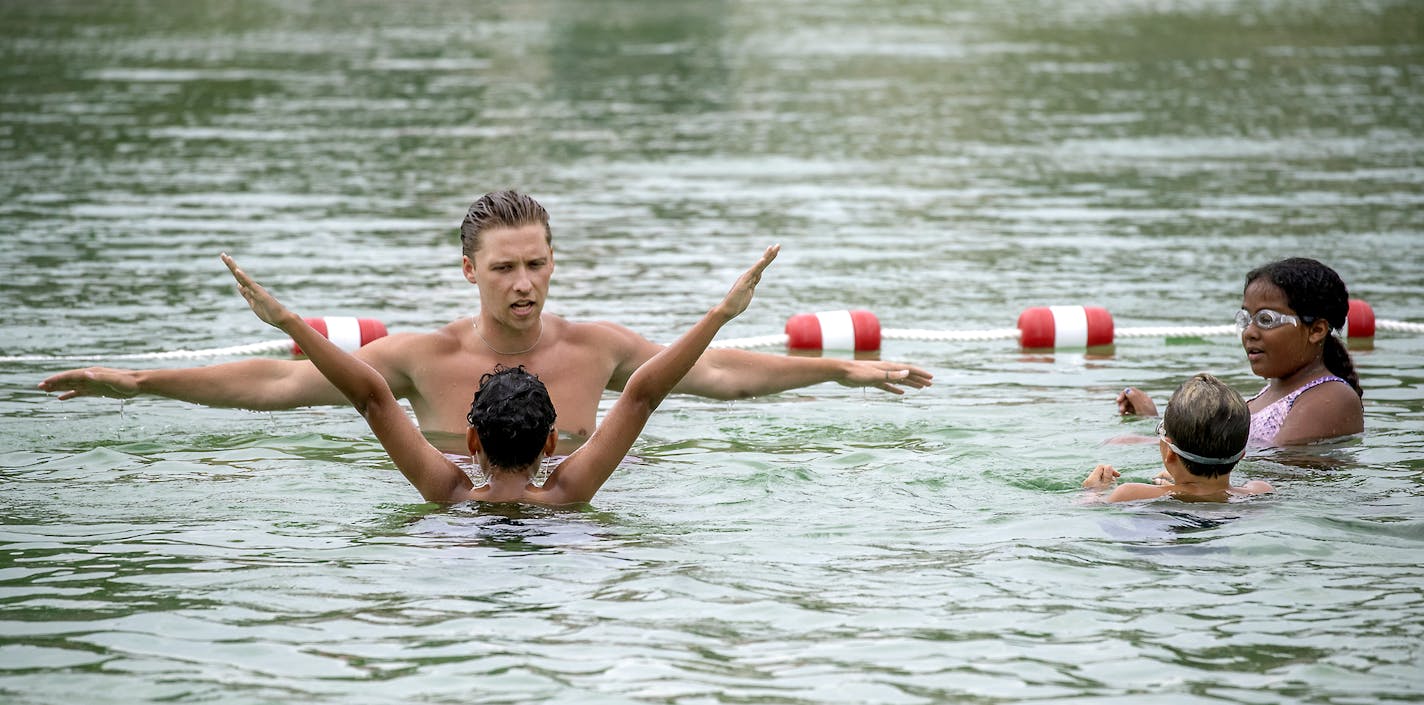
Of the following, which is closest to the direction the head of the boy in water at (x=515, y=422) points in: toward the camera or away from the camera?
away from the camera

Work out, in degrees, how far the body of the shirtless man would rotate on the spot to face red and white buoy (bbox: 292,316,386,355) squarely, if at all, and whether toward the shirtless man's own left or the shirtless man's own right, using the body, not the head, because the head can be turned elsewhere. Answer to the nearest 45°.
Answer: approximately 180°

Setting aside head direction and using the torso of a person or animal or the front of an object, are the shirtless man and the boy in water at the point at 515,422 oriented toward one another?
yes

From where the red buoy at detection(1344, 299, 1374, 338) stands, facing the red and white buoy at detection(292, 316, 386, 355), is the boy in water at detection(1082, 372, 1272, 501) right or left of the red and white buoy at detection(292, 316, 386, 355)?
left

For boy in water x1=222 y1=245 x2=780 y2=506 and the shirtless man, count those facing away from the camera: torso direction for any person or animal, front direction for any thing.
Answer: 1

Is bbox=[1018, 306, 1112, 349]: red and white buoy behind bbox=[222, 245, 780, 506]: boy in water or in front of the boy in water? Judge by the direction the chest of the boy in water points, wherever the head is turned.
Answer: in front

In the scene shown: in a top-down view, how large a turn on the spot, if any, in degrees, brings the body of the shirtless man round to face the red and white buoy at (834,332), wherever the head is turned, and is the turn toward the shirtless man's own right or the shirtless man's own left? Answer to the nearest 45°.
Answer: approximately 135° to the shirtless man's own left

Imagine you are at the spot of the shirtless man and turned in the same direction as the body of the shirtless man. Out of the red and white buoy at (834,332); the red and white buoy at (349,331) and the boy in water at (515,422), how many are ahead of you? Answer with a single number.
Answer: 1

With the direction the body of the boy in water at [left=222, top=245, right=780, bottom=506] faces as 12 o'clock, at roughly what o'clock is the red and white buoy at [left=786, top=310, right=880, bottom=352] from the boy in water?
The red and white buoy is roughly at 1 o'clock from the boy in water.

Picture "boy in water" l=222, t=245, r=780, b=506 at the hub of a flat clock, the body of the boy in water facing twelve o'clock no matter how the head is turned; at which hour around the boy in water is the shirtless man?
The shirtless man is roughly at 12 o'clock from the boy in water.

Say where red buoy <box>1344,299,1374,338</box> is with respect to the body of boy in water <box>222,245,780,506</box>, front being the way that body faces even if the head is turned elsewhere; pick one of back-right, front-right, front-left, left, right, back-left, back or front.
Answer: front-right

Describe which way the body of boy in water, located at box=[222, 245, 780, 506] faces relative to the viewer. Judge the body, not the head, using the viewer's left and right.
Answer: facing away from the viewer

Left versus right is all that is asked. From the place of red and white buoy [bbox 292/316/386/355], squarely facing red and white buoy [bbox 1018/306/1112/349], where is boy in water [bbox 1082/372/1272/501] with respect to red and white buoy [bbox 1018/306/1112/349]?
right

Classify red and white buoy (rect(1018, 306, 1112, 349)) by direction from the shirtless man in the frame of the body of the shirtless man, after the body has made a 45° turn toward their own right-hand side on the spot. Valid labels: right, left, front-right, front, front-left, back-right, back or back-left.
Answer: back

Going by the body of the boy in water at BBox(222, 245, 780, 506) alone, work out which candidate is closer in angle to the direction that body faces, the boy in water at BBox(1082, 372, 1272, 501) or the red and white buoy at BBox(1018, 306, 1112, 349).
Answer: the red and white buoy

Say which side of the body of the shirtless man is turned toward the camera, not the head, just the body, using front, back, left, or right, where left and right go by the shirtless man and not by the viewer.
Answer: front

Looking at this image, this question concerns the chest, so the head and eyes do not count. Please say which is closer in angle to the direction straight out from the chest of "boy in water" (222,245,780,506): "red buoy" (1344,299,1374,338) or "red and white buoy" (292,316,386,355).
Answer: the red and white buoy

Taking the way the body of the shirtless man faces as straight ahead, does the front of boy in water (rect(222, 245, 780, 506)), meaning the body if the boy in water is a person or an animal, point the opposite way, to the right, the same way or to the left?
the opposite way
